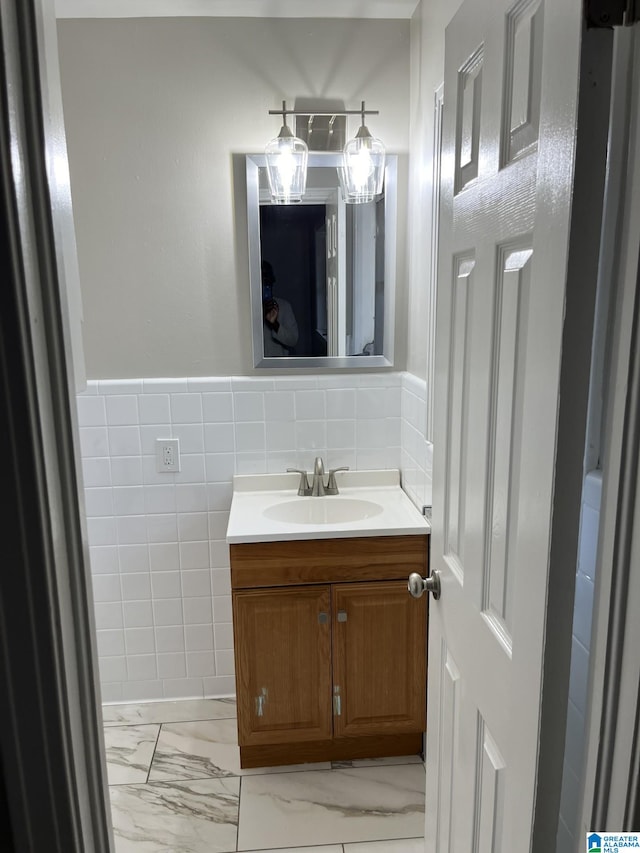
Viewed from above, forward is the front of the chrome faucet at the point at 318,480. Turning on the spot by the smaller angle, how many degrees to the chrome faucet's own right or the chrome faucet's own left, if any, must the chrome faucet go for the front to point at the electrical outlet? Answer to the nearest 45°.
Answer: approximately 90° to the chrome faucet's own right

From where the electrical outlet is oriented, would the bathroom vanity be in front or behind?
in front

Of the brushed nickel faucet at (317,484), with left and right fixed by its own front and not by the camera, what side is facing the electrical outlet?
right

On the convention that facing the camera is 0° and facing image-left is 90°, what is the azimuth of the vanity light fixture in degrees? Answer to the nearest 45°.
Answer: approximately 0°

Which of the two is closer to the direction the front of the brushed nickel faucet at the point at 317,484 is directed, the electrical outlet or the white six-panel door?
the white six-panel door

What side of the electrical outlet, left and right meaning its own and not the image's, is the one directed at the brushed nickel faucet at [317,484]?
left
